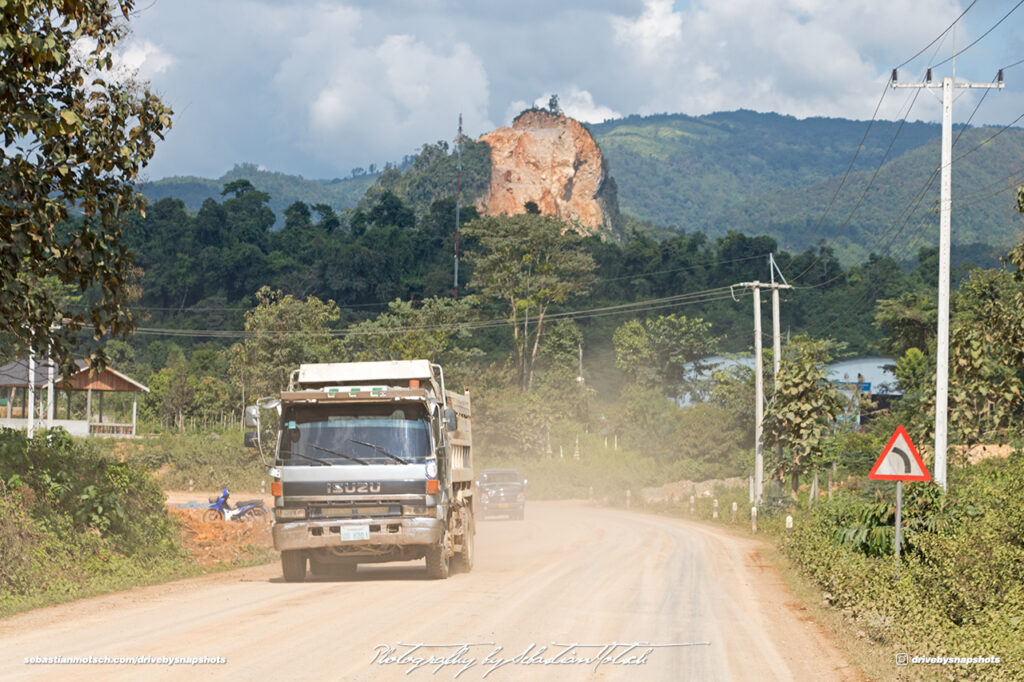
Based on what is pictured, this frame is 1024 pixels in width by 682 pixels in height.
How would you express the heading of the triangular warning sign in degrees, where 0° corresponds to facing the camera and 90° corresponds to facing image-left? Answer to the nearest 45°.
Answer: approximately 0°

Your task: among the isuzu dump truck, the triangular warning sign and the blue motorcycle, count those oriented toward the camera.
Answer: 2

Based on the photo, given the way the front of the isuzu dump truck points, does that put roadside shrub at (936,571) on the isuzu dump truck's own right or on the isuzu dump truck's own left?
on the isuzu dump truck's own left

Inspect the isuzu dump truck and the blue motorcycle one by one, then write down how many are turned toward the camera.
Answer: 1

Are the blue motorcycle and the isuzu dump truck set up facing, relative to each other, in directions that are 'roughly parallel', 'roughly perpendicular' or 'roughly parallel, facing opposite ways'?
roughly perpendicular

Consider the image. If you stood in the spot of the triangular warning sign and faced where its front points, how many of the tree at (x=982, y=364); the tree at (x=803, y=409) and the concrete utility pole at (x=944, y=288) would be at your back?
3

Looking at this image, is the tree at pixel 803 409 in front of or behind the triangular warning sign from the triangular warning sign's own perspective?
behind

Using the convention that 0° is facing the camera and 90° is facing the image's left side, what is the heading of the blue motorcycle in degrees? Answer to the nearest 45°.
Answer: approximately 90°

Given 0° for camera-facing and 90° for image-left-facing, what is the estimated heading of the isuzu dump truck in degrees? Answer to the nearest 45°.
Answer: approximately 0°
